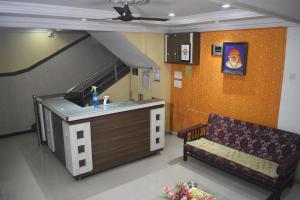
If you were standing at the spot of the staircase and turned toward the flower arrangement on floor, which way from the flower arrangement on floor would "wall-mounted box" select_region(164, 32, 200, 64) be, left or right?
left

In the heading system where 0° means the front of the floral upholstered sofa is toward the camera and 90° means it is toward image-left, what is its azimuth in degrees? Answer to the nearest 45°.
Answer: approximately 45°
